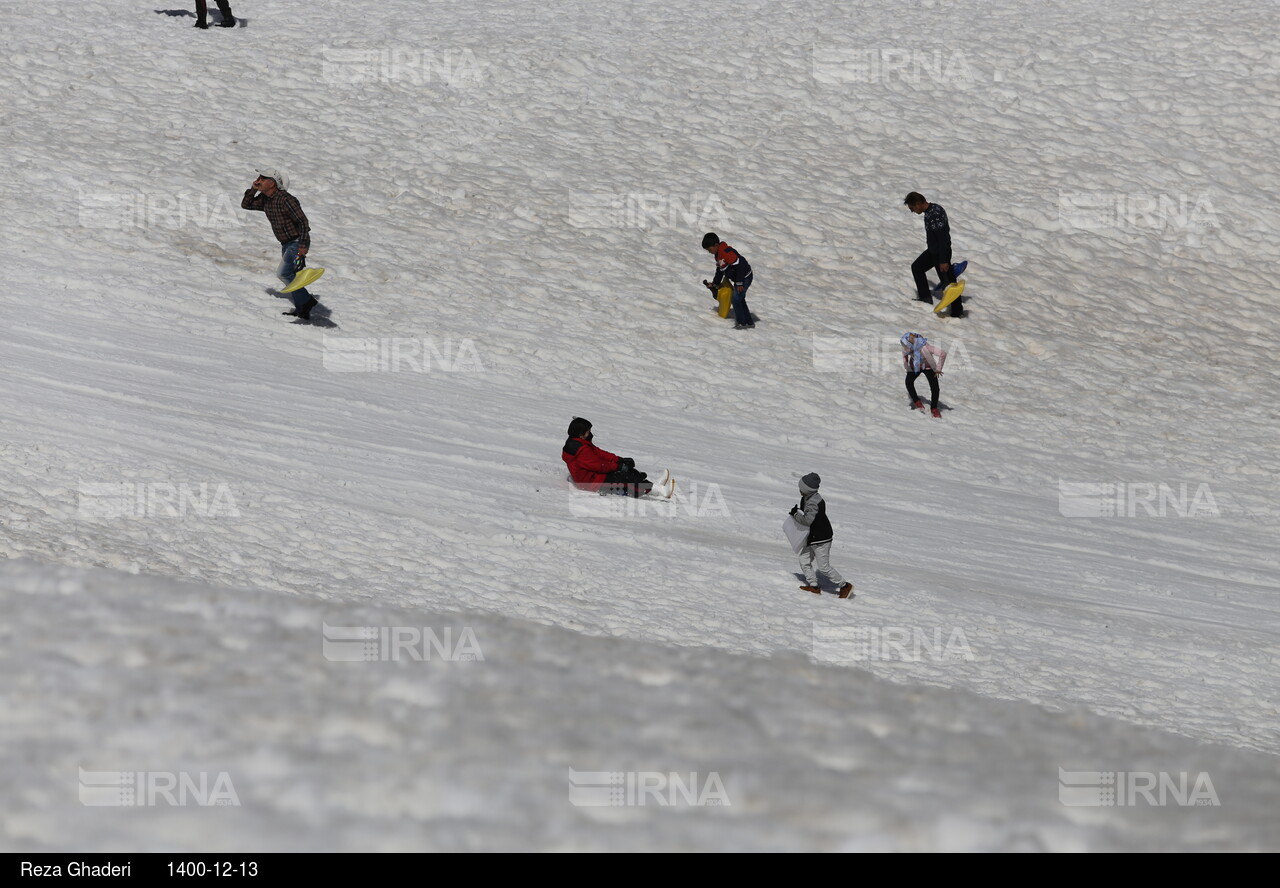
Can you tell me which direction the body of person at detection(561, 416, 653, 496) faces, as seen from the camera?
to the viewer's right

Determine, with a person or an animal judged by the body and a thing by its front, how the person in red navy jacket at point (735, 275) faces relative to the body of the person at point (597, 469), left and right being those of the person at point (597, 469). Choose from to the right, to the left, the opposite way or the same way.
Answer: the opposite way

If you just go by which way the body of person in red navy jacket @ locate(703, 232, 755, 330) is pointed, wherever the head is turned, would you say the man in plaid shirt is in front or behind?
in front

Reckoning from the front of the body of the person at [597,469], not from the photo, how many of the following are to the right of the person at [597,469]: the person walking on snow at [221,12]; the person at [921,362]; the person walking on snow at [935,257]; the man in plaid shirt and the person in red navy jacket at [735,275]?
0

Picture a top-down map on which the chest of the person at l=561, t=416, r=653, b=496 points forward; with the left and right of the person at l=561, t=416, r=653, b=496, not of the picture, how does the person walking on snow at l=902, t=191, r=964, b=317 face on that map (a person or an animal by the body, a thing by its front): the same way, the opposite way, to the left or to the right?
the opposite way

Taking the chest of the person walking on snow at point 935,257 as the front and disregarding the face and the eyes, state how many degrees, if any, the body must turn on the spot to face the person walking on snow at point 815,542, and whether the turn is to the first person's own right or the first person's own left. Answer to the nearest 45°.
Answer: approximately 90° to the first person's own left

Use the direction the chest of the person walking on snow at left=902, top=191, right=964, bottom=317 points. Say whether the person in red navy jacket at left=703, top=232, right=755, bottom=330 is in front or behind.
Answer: in front

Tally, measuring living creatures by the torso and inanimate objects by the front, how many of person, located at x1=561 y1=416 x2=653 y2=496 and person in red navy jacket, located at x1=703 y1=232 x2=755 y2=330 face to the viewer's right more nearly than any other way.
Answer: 1

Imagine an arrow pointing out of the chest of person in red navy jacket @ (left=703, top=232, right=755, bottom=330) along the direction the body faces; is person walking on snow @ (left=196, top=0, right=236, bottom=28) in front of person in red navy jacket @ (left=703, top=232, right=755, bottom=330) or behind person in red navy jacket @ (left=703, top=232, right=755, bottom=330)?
in front

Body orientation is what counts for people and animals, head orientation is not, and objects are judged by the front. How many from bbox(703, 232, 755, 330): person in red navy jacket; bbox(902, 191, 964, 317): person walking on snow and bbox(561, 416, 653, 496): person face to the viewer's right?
1

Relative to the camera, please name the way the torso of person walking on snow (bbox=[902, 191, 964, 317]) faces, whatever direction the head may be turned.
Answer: to the viewer's left

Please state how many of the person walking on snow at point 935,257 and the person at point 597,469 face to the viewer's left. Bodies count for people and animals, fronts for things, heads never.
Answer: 1

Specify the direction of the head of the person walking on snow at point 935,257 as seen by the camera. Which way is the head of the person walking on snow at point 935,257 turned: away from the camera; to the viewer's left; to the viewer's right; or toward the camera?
to the viewer's left

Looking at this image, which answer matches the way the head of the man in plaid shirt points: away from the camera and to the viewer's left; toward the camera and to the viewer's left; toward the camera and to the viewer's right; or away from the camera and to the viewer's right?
toward the camera and to the viewer's left

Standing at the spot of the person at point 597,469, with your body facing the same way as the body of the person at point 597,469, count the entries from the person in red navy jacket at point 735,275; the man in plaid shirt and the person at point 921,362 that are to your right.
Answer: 0

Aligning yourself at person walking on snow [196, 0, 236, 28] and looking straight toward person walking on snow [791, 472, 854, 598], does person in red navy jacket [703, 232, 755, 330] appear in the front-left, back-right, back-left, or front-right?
front-left

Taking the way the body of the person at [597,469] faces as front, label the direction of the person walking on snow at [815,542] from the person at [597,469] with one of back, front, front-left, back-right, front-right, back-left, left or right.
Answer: front-right

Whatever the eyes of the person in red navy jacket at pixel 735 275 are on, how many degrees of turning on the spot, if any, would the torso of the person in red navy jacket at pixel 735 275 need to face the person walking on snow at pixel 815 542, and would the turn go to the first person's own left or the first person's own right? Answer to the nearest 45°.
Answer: approximately 90° to the first person's own left

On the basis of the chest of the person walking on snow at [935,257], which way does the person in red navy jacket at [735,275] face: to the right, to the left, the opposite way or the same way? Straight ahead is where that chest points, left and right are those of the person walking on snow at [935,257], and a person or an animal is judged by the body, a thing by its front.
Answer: the same way

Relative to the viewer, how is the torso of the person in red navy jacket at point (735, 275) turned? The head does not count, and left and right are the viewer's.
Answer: facing to the left of the viewer
